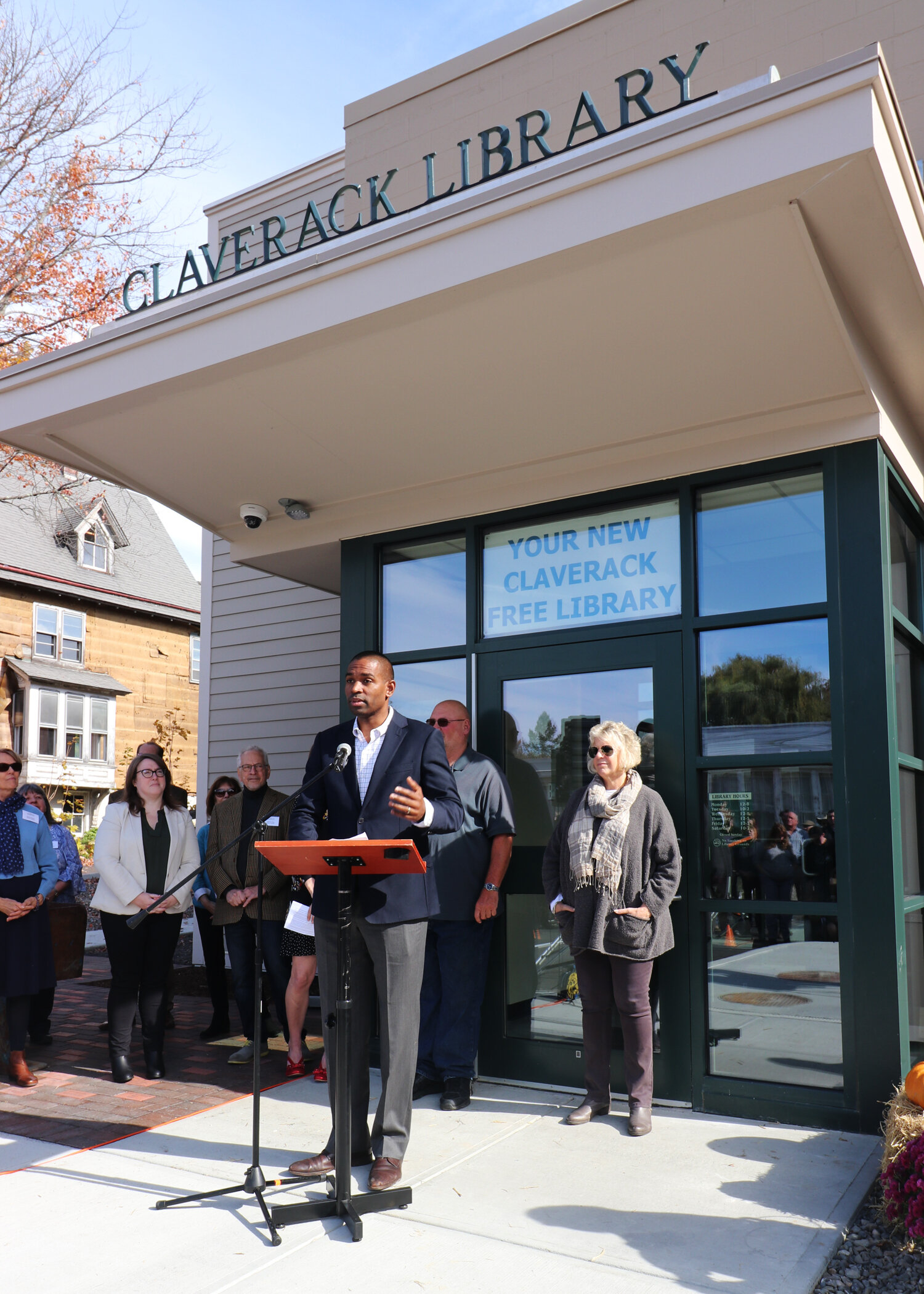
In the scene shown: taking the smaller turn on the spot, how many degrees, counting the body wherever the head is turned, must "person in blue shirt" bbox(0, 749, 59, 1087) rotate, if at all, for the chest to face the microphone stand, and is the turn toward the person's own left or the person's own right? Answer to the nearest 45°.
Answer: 0° — they already face it

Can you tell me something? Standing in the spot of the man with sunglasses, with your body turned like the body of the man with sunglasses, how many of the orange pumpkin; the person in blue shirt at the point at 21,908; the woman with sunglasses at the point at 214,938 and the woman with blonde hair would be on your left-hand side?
2

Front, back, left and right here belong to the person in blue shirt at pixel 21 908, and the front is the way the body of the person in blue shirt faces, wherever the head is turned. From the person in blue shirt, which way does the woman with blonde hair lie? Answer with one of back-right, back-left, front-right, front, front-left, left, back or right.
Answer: front-left

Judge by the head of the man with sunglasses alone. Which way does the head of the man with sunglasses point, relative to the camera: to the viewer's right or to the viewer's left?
to the viewer's left

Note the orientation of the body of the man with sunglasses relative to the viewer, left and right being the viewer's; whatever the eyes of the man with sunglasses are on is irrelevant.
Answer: facing the viewer and to the left of the viewer

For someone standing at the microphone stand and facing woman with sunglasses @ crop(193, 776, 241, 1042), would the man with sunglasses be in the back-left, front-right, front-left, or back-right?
front-right

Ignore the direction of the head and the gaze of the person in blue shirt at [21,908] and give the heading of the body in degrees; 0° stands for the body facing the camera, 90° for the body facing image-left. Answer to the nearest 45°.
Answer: approximately 0°

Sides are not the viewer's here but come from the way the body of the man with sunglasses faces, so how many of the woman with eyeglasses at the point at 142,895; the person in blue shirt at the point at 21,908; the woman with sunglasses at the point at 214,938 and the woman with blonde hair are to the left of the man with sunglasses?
1

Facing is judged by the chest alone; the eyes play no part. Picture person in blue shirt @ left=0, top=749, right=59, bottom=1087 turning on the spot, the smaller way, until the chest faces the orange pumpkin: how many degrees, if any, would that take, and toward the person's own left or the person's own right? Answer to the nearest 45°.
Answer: approximately 45° to the person's own left

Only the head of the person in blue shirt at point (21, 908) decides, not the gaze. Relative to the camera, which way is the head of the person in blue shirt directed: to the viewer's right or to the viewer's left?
to the viewer's right

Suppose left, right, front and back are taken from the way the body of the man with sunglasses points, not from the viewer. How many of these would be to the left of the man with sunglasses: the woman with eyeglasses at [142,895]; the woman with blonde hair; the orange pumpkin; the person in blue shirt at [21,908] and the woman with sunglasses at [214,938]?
2

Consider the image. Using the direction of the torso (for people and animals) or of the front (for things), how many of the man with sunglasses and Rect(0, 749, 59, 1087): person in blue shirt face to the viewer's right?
0
